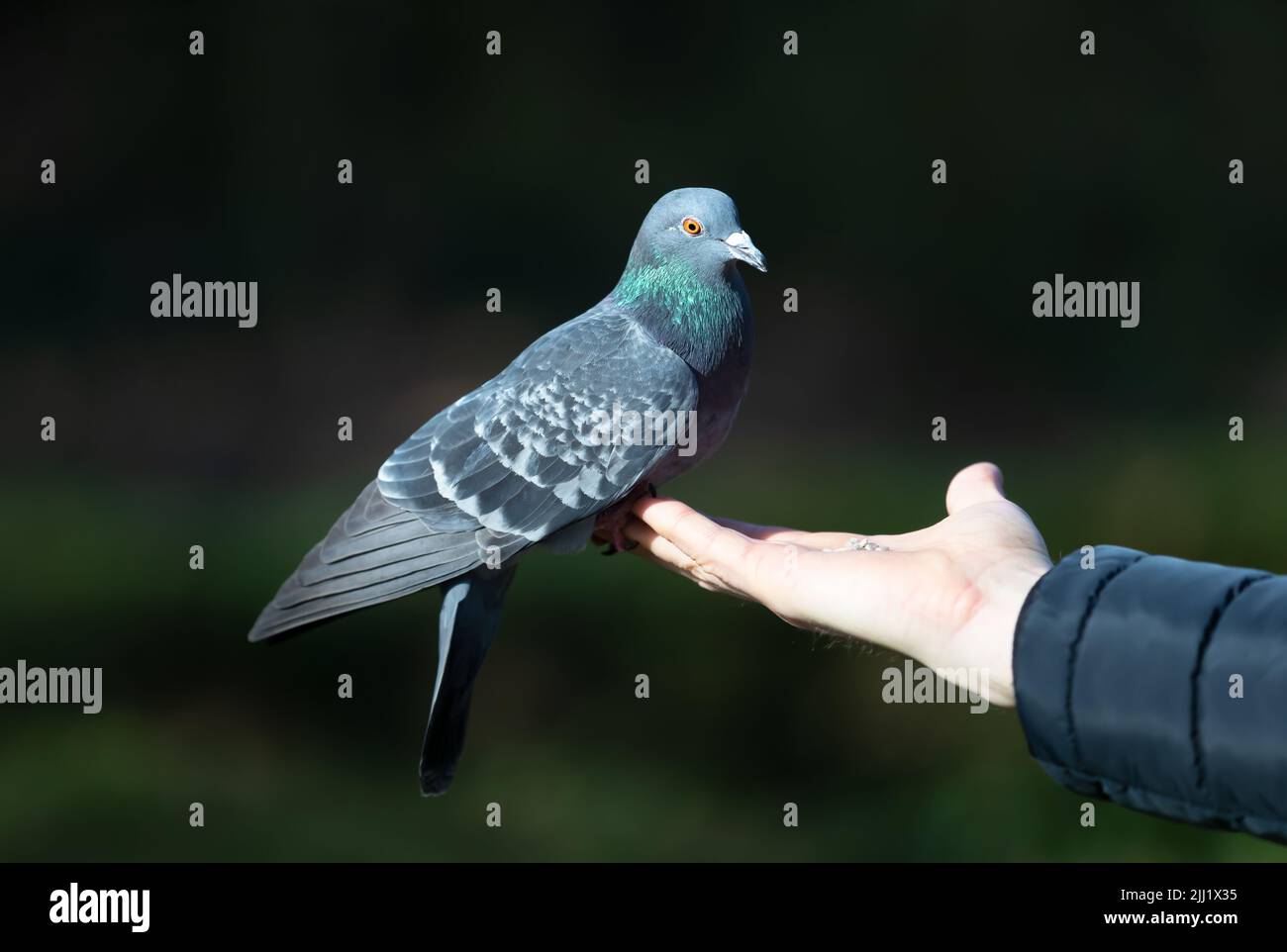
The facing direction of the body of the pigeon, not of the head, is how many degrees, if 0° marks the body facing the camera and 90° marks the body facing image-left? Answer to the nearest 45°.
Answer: approximately 270°
